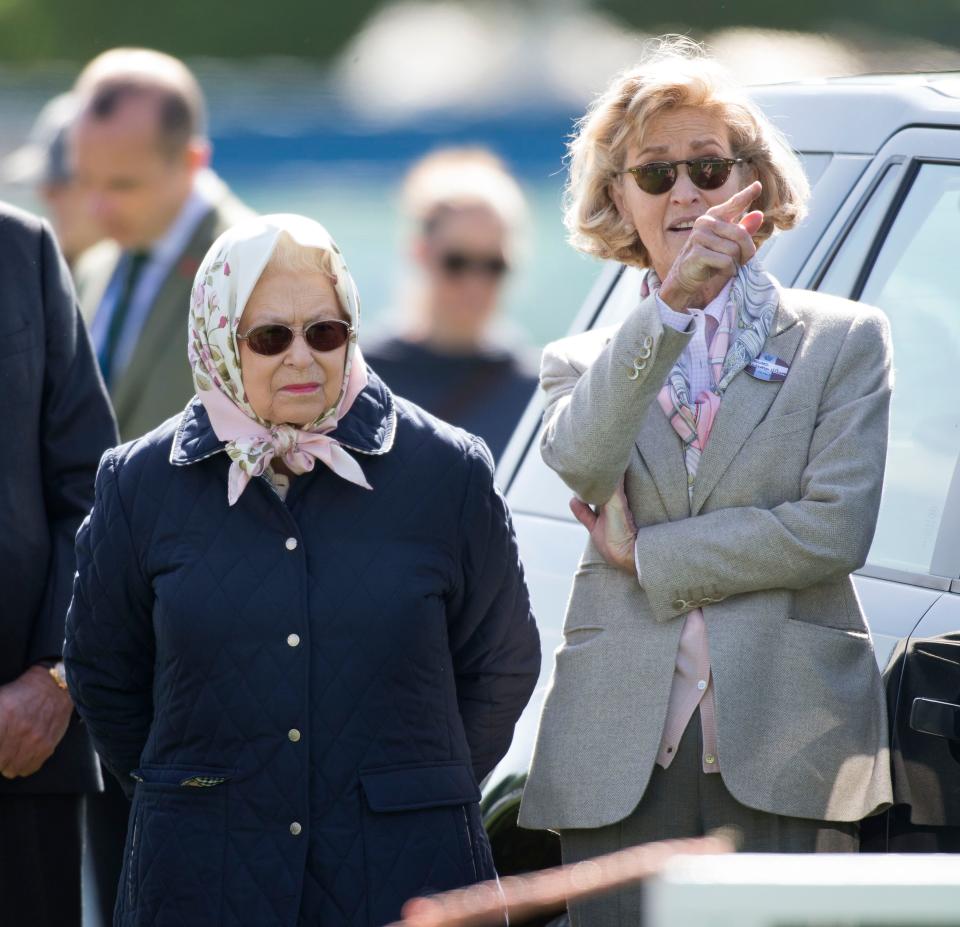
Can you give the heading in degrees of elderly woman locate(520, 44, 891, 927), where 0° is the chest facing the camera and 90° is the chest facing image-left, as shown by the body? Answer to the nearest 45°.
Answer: approximately 0°

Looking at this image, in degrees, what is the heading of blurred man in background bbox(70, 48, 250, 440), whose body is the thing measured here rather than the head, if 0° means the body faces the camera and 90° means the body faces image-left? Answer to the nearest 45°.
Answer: approximately 45°

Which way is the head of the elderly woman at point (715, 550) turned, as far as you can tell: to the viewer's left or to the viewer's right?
to the viewer's left

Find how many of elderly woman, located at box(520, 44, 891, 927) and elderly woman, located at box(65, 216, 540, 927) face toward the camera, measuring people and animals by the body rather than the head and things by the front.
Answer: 2

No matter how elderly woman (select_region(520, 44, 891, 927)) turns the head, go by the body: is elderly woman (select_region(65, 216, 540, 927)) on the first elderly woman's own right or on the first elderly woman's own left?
on the first elderly woman's own right

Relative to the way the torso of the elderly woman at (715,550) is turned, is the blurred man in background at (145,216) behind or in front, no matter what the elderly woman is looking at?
behind

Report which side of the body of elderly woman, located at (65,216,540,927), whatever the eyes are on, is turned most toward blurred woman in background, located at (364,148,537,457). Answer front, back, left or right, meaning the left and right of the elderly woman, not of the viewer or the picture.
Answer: back

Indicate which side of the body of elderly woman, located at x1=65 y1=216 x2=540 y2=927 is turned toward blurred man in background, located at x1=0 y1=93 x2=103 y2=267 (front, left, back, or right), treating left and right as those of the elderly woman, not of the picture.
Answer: back

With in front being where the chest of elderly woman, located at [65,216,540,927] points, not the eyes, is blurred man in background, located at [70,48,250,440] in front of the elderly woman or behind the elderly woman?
behind

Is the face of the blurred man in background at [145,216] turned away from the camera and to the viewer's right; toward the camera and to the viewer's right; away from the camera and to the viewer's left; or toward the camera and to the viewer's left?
toward the camera and to the viewer's left
